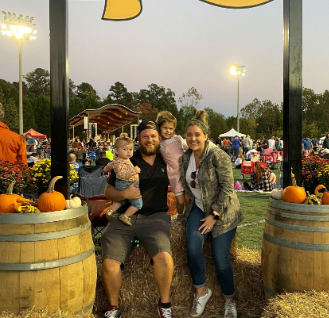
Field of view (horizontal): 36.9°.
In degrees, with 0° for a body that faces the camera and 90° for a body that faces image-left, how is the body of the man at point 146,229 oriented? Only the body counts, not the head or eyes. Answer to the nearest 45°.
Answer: approximately 0°

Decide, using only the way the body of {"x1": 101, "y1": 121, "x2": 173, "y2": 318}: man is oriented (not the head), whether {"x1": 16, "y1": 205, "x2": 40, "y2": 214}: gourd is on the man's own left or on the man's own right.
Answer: on the man's own right

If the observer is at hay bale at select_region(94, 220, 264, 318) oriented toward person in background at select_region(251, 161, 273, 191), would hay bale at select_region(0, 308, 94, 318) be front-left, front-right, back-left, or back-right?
back-left

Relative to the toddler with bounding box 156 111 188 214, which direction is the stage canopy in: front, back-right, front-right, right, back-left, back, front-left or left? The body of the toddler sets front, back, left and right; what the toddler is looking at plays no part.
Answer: back
